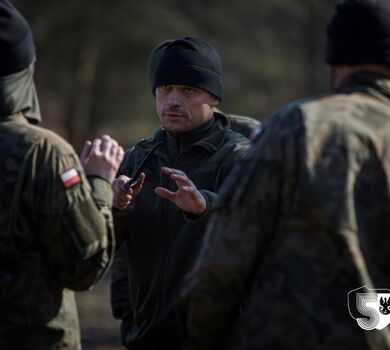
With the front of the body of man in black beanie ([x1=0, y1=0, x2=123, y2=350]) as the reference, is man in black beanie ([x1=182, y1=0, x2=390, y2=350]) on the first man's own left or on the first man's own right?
on the first man's own right

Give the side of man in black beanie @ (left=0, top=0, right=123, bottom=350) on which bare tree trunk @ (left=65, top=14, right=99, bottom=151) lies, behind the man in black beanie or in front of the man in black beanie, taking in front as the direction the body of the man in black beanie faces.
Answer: in front

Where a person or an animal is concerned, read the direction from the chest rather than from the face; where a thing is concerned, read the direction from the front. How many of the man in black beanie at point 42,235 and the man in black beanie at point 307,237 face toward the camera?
0

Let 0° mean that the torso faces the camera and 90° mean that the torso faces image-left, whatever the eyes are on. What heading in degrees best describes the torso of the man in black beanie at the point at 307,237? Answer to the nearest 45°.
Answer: approximately 180°

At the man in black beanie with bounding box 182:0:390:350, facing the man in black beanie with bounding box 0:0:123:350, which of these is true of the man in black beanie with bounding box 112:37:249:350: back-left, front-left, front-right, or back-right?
front-right

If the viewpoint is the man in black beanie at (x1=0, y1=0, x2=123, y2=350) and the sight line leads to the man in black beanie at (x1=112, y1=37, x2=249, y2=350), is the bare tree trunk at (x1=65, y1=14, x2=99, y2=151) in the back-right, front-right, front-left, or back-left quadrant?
front-left

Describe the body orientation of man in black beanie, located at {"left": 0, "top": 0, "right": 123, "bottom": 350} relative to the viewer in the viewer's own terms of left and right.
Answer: facing away from the viewer and to the right of the viewer

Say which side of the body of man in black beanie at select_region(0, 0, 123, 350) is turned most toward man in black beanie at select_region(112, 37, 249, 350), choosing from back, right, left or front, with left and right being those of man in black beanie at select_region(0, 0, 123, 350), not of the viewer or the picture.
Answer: front
